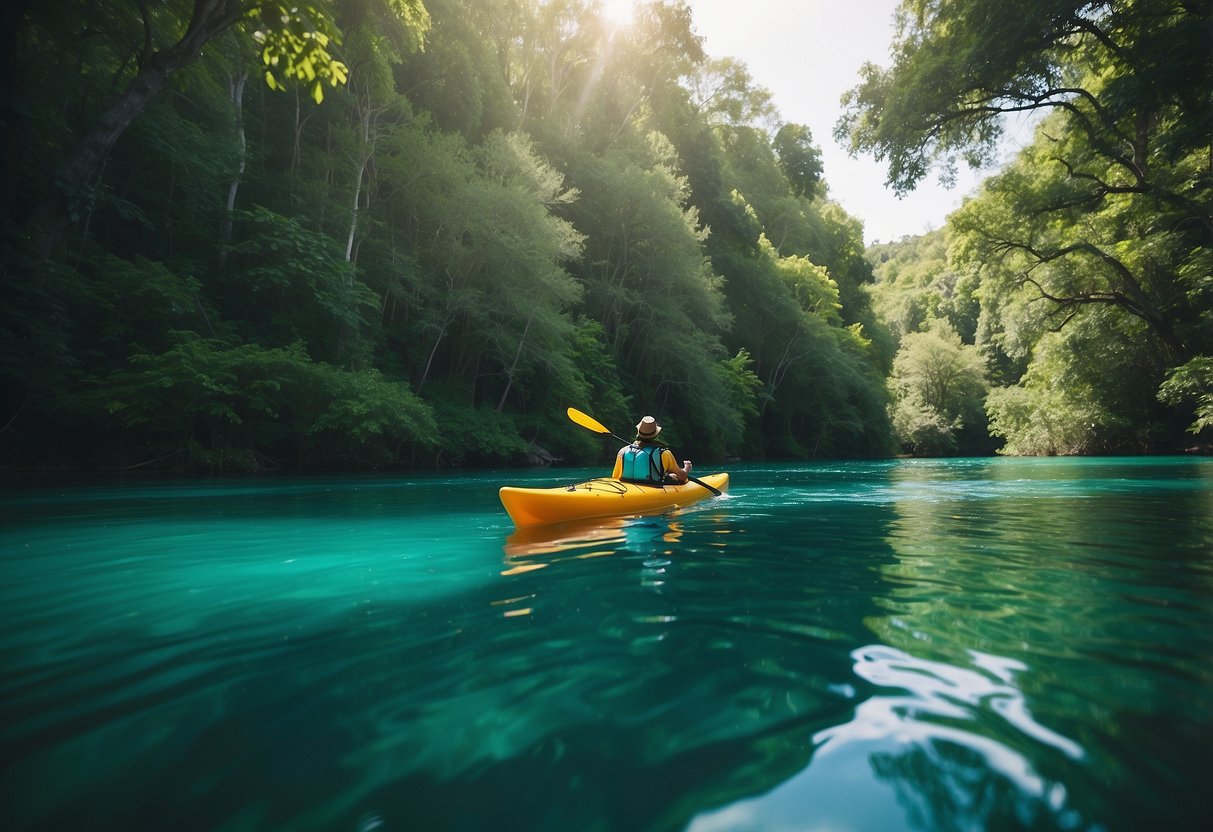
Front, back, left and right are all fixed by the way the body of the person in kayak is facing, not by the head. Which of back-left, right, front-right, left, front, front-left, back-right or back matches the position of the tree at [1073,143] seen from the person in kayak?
front

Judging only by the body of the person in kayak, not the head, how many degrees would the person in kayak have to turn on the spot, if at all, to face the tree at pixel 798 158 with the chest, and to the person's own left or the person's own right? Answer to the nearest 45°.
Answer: approximately 45° to the person's own left

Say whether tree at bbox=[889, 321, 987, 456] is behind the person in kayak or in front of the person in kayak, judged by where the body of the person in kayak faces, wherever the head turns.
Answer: in front

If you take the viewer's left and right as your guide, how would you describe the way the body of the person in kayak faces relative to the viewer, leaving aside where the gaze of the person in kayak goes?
facing away from the viewer and to the right of the viewer
